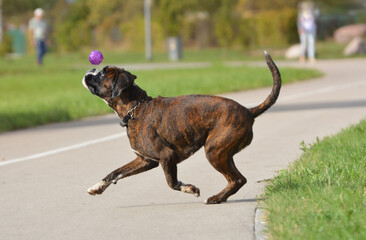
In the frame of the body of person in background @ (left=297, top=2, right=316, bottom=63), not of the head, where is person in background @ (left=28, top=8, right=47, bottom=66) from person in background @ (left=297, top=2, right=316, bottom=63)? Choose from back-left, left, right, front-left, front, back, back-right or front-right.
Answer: right

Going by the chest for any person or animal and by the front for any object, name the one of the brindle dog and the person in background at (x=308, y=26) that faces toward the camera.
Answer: the person in background

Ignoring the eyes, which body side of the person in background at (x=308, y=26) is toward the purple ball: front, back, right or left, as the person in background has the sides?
front

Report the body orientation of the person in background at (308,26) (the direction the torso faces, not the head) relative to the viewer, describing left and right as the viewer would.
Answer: facing the viewer

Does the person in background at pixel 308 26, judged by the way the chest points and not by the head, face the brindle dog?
yes

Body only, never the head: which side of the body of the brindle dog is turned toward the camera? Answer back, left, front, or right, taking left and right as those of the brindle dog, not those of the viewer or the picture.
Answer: left

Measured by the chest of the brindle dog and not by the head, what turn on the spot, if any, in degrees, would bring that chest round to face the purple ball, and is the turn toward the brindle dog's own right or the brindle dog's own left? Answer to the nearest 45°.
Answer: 0° — it already faces it

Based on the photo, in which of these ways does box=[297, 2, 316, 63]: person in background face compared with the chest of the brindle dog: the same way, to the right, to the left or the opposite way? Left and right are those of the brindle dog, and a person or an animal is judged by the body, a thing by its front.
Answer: to the left

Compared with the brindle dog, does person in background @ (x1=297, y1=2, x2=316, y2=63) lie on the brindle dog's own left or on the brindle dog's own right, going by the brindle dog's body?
on the brindle dog's own right

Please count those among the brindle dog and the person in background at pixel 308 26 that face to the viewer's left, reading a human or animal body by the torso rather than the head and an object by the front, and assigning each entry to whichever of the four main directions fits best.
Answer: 1

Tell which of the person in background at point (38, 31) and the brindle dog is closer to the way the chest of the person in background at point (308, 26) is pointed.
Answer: the brindle dog
